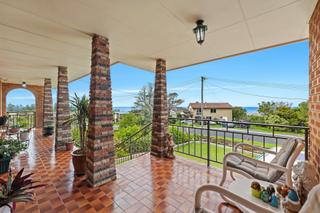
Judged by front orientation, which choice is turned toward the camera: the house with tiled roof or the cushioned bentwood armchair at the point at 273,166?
the house with tiled roof

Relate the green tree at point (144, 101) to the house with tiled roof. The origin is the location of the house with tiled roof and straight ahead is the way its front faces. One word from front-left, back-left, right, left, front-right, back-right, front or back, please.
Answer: front-right

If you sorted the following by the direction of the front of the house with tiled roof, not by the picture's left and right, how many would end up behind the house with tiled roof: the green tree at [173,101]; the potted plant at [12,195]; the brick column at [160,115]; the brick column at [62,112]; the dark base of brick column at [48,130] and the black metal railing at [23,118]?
0

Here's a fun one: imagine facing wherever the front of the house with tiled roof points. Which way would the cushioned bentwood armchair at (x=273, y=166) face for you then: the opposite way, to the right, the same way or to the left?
to the right

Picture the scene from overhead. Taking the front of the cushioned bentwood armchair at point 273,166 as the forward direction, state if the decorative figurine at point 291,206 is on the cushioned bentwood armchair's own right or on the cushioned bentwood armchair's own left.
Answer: on the cushioned bentwood armchair's own left

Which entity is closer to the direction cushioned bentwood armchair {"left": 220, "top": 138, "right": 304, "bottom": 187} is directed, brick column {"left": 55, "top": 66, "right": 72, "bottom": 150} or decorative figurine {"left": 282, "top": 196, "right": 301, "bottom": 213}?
the brick column

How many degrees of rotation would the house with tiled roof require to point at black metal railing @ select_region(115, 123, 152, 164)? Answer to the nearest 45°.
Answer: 0° — it already faces it

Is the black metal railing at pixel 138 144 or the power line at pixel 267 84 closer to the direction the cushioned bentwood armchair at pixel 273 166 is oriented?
the black metal railing

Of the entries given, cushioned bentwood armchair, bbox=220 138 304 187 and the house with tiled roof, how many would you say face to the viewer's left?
1

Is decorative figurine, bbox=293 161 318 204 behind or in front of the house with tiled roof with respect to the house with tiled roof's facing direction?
in front

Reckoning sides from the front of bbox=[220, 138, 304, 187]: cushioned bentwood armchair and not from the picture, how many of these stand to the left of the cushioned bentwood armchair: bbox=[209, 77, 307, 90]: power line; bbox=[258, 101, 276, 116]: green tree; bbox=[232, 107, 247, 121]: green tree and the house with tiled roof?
0

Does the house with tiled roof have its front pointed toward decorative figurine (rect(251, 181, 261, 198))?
yes

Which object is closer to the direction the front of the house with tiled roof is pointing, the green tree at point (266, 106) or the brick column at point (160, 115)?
the brick column

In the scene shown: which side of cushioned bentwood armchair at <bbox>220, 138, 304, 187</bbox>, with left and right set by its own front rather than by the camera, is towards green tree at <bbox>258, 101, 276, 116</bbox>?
right

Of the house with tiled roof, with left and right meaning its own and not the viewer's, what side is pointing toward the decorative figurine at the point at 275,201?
front

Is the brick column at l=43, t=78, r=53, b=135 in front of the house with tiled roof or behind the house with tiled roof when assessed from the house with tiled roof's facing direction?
in front

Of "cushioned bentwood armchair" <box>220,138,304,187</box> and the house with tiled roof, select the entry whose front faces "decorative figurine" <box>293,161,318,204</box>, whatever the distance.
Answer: the house with tiled roof

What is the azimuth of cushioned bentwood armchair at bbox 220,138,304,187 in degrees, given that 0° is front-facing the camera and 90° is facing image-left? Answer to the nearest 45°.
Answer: approximately 90°

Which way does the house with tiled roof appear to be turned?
toward the camera
